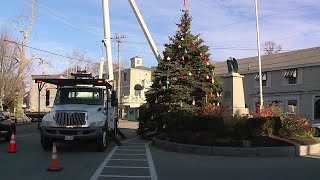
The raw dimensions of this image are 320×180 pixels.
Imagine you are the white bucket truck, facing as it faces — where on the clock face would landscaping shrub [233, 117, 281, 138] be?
The landscaping shrub is roughly at 9 o'clock from the white bucket truck.

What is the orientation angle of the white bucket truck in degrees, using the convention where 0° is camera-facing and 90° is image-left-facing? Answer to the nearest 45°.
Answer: approximately 0°

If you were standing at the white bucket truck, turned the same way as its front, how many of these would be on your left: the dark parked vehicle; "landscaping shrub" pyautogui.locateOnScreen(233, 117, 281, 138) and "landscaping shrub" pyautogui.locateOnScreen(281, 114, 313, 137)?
2

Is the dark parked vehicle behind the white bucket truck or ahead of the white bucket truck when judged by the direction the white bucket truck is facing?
behind

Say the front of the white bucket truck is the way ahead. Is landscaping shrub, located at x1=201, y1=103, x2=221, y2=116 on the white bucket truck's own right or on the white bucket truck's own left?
on the white bucket truck's own left
